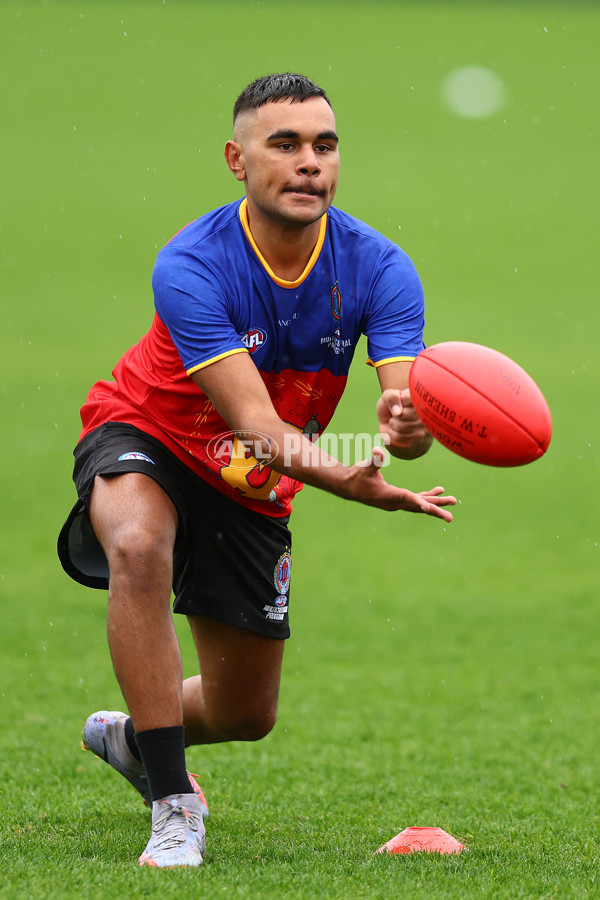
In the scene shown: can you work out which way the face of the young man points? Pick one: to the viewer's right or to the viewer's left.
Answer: to the viewer's right

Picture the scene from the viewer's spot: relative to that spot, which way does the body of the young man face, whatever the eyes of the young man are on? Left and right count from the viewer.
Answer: facing the viewer and to the right of the viewer
